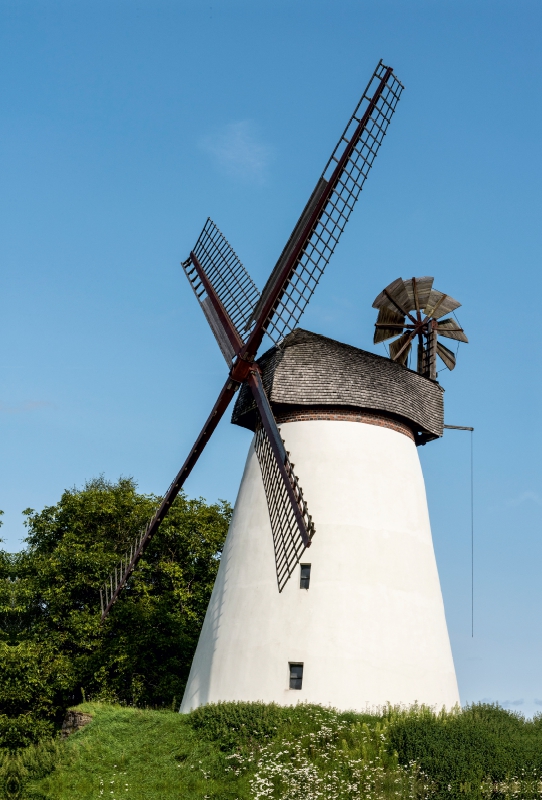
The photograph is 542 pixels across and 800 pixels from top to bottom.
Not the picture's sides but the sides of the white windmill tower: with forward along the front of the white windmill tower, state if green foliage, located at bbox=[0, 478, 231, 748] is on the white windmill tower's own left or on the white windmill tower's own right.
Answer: on the white windmill tower's own right

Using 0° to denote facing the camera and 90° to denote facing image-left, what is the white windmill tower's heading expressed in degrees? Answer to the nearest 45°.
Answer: approximately 45°
